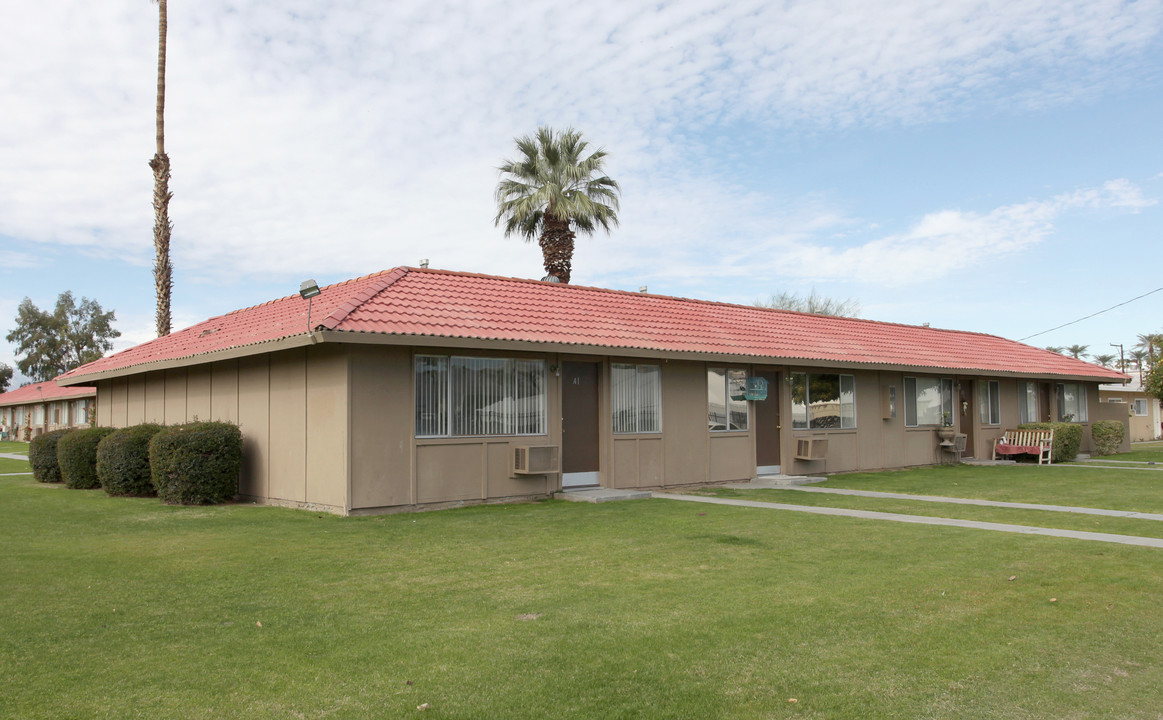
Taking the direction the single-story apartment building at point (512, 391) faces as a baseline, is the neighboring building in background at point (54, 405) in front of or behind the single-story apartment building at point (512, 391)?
behind

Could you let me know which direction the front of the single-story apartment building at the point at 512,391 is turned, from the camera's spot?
facing the viewer and to the right of the viewer

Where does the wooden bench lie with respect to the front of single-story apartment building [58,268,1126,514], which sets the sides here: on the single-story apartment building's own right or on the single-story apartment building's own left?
on the single-story apartment building's own left

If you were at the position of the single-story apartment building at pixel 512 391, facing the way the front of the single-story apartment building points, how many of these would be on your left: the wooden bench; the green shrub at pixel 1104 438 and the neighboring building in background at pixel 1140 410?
3

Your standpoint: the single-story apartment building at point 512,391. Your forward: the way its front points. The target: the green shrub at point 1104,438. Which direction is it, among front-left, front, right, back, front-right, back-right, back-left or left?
left

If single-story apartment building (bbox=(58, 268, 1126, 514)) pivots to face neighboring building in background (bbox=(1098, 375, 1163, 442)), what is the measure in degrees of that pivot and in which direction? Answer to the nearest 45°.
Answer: approximately 90° to its left

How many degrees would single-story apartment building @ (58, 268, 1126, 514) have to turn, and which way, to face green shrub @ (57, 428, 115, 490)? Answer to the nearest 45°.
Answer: approximately 135° to its right

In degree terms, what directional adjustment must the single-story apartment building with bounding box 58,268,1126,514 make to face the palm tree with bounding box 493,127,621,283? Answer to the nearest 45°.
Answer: approximately 135° to its left

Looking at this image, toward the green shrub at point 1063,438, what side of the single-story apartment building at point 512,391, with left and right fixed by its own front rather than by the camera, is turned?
left

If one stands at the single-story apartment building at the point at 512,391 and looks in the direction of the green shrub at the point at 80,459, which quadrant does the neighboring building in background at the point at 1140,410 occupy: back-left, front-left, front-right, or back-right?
back-right
